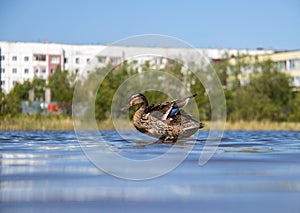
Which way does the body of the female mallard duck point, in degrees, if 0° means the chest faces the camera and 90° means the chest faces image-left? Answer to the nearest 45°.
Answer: approximately 90°
